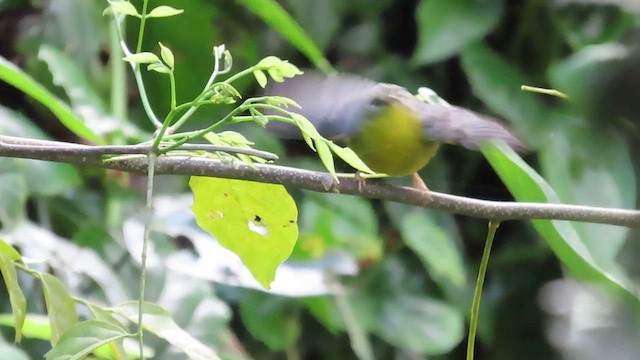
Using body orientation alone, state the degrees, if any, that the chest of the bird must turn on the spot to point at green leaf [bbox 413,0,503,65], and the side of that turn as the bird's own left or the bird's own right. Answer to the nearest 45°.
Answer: approximately 180°
